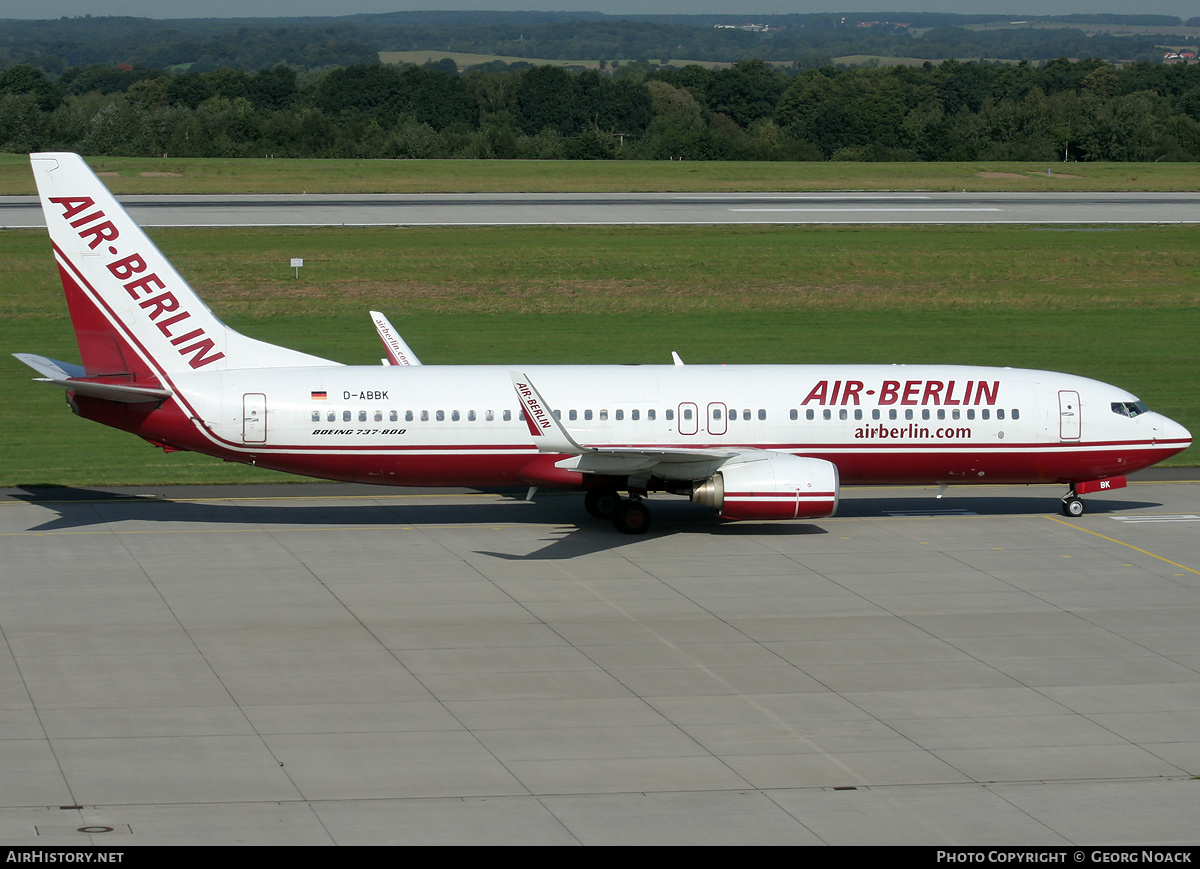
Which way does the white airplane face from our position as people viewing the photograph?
facing to the right of the viewer
